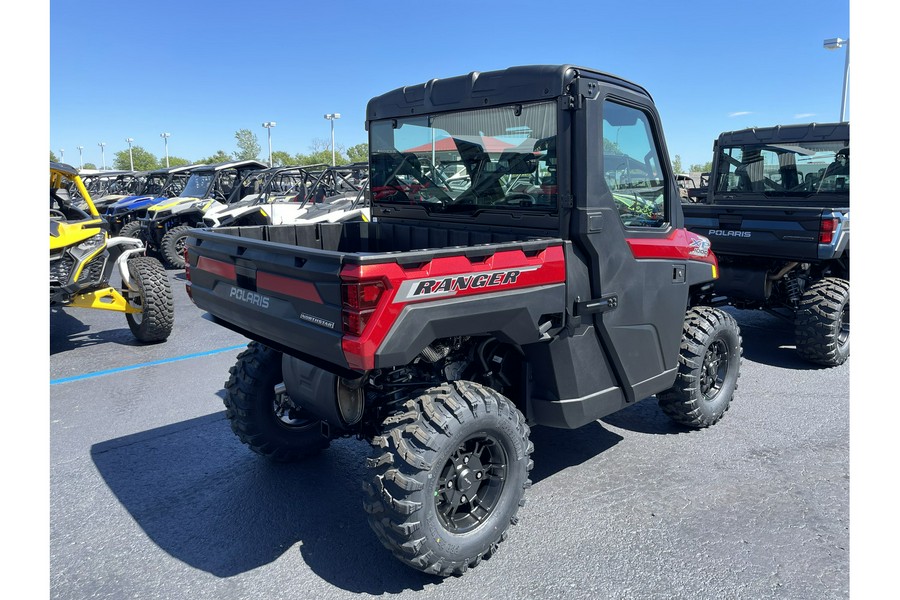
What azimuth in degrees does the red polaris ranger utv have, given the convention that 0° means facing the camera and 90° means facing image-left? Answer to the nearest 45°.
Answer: approximately 225°

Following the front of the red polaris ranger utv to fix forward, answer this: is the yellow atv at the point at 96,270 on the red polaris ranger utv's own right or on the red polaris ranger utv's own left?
on the red polaris ranger utv's own left
